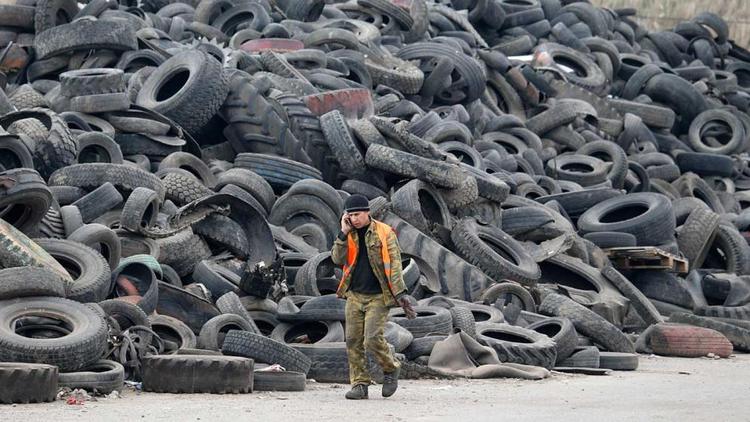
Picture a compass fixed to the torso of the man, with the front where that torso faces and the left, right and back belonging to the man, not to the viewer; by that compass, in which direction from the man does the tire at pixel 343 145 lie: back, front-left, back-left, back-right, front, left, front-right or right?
back-right

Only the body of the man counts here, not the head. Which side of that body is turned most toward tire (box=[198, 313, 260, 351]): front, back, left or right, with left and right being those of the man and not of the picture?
right

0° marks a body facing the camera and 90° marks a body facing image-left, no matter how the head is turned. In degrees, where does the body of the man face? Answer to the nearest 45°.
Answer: approximately 45°

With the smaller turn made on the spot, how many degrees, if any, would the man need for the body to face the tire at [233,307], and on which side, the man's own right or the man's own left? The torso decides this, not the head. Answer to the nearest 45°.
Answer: approximately 90° to the man's own right

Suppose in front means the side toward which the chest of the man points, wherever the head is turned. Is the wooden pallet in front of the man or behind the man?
behind

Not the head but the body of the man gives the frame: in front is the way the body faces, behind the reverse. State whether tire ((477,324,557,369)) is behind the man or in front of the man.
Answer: behind

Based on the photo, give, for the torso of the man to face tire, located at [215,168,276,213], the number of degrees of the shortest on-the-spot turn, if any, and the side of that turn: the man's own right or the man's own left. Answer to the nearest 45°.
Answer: approximately 135° to the man's own right
